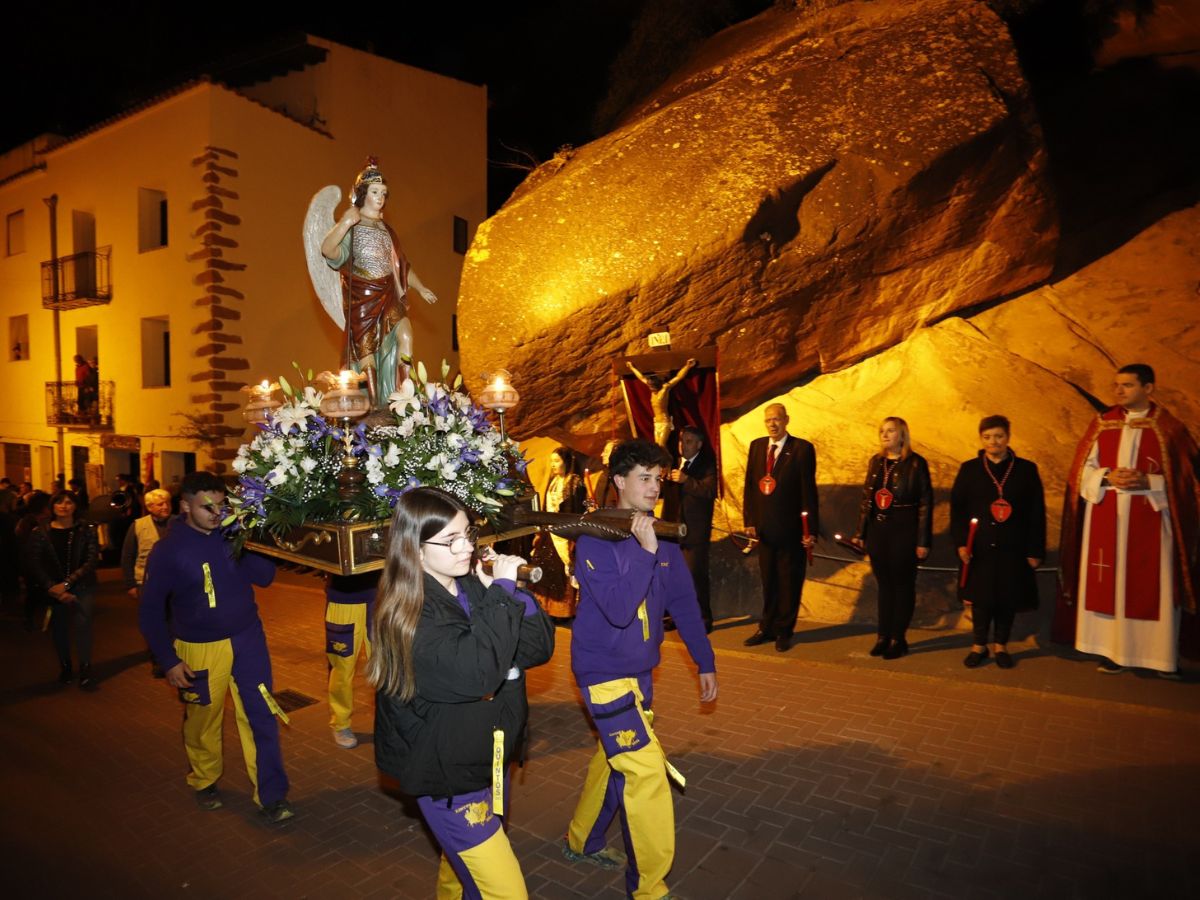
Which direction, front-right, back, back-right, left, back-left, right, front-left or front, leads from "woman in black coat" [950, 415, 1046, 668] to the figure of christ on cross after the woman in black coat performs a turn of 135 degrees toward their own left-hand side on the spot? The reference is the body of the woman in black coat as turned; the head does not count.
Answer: back-left

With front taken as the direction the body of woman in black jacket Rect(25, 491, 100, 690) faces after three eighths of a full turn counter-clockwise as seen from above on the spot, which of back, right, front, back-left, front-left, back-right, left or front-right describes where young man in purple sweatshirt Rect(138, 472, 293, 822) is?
back-right

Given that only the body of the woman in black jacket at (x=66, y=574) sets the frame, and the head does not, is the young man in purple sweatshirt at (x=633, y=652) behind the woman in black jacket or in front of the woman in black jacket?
in front

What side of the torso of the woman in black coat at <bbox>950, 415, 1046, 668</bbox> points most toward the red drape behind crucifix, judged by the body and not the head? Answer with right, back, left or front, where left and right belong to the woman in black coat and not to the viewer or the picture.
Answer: right

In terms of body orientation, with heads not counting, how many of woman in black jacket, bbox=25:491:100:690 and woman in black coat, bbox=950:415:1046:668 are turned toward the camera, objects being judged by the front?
2

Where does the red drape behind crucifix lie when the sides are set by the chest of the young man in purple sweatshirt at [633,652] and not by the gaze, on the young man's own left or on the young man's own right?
on the young man's own left

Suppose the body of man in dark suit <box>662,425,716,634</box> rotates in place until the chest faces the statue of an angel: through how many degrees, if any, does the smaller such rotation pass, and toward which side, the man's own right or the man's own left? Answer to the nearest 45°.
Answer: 0° — they already face it

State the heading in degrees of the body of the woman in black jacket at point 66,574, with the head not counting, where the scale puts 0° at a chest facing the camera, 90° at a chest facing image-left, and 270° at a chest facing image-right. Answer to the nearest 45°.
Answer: approximately 0°

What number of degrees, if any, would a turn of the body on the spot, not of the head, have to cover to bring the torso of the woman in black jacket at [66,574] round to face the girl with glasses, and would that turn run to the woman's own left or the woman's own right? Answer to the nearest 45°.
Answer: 0° — they already face them

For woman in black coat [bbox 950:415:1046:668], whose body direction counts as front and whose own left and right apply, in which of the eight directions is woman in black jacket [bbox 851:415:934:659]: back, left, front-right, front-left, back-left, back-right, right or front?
right

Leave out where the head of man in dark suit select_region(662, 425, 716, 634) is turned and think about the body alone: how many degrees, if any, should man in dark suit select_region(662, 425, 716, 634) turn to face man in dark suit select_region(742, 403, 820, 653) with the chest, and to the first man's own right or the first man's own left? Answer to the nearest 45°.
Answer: approximately 90° to the first man's own left

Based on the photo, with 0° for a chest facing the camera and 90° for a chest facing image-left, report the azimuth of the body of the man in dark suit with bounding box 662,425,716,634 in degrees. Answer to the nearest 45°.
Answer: approximately 45°
